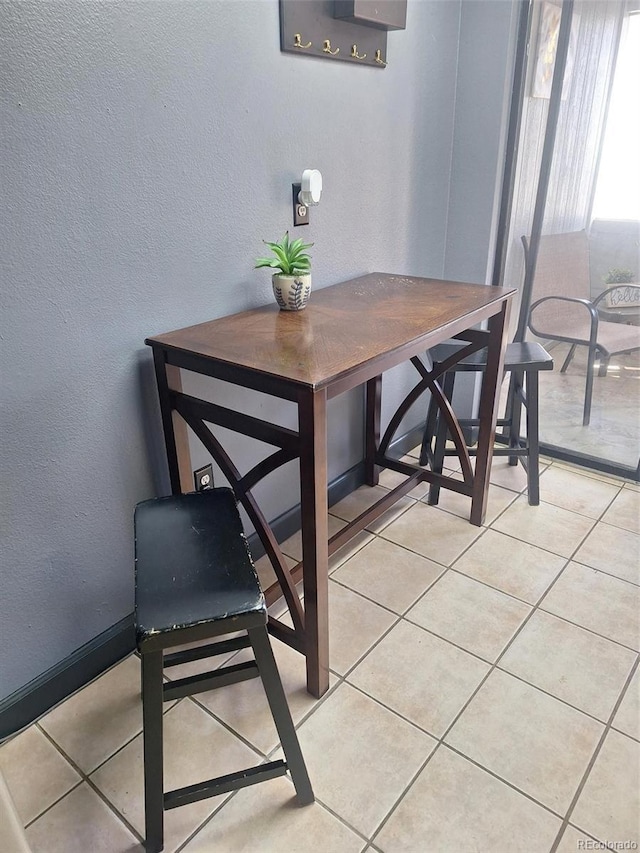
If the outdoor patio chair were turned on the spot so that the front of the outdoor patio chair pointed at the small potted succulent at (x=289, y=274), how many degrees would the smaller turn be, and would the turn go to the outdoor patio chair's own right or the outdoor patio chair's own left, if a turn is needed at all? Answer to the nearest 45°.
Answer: approximately 90° to the outdoor patio chair's own right

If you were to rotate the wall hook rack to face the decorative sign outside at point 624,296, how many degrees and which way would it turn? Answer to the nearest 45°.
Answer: approximately 45° to its left

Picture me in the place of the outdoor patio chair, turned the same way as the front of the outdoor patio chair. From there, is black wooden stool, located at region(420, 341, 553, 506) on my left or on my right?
on my right

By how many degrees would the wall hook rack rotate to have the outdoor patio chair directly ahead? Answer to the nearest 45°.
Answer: approximately 45° to its left

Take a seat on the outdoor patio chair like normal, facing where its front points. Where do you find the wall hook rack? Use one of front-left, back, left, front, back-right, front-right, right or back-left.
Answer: right

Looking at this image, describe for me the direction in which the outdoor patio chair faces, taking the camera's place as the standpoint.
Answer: facing the viewer and to the right of the viewer

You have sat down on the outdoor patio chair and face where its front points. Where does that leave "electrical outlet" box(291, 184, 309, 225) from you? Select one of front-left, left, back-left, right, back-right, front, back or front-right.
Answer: right

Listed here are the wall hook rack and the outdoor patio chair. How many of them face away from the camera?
0
